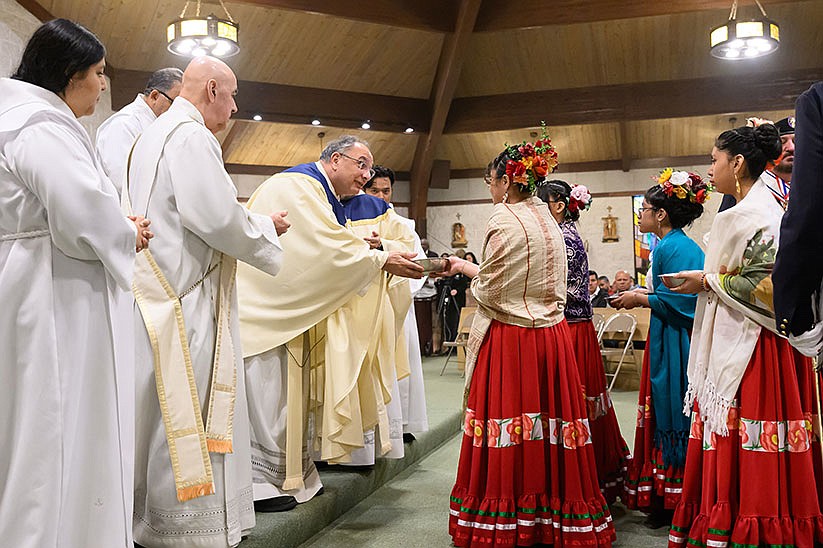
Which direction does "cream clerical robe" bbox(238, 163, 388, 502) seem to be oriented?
to the viewer's right

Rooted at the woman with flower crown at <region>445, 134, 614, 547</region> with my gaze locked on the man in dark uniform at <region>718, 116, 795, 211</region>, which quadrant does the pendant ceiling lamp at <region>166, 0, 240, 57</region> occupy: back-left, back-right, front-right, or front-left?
back-left

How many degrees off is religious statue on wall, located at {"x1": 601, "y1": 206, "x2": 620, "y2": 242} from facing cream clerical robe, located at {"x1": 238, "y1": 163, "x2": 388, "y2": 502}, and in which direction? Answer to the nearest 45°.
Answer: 0° — it already faces it

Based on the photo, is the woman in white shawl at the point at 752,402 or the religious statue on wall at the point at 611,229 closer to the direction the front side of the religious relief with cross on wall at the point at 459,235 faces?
the woman in white shawl

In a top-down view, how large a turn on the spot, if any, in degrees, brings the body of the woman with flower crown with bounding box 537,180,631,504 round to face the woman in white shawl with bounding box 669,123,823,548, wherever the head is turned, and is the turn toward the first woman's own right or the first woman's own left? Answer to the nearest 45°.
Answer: approximately 135° to the first woman's own left

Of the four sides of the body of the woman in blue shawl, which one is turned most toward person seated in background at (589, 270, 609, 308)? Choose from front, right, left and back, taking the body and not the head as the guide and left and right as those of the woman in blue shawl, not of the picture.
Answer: right

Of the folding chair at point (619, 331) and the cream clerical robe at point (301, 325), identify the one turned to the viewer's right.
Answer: the cream clerical robe

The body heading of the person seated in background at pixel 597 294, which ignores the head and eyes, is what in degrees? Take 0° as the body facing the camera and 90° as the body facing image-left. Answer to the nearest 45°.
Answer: approximately 45°

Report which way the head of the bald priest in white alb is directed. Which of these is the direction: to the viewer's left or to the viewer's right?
to the viewer's right

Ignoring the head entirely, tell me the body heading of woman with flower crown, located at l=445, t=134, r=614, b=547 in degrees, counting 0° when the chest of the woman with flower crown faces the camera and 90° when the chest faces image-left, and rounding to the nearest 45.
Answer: approximately 135°

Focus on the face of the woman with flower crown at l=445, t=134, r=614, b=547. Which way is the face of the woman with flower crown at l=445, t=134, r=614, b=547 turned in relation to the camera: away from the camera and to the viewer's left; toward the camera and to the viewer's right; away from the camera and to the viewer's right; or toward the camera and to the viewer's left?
away from the camera and to the viewer's left

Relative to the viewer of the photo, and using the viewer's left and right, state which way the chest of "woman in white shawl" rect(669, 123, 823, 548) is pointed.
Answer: facing to the left of the viewer

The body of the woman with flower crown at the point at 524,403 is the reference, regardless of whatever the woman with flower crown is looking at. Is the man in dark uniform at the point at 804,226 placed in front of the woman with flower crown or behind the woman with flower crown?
behind
